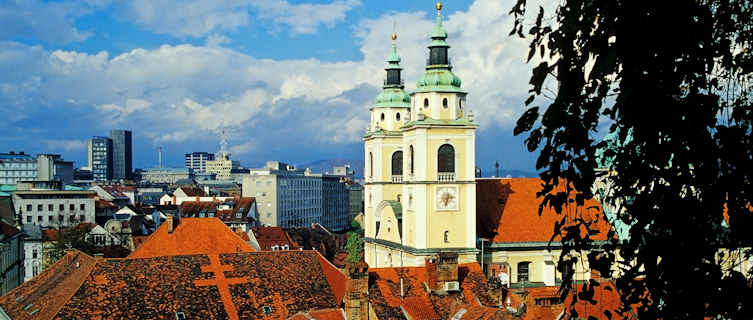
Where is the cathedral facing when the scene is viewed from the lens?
facing the viewer and to the left of the viewer

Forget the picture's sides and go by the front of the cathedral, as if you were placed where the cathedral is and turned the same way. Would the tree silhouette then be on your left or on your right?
on your left
